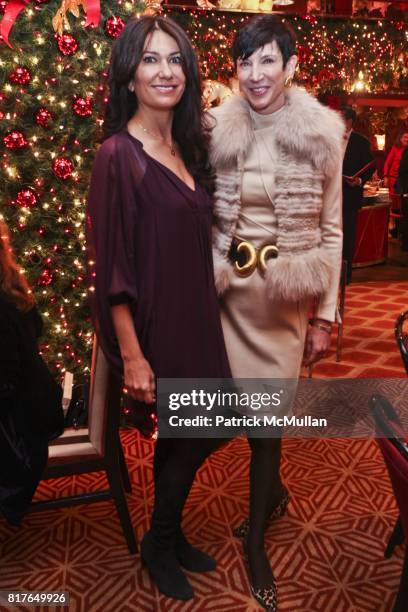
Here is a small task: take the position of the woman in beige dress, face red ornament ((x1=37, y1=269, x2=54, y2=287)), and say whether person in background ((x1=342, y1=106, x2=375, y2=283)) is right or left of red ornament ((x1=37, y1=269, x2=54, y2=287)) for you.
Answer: right

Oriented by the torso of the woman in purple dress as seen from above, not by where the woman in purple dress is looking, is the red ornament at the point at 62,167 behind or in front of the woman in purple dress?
behind

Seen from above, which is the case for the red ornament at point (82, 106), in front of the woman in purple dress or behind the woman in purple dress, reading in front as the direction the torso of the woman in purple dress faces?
behind

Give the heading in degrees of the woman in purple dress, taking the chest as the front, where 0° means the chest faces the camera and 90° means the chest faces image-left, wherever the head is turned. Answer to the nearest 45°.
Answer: approximately 315°

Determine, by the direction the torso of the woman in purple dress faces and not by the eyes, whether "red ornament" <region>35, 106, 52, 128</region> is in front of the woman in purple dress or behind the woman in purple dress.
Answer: behind

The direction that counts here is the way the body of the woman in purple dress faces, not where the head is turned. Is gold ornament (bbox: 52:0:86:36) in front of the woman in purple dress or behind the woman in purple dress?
behind

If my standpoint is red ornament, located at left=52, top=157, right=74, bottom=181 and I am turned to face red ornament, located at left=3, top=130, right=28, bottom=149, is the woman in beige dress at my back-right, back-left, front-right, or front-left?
back-left

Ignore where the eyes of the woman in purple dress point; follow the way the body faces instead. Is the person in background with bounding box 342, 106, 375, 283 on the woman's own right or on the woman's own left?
on the woman's own left
